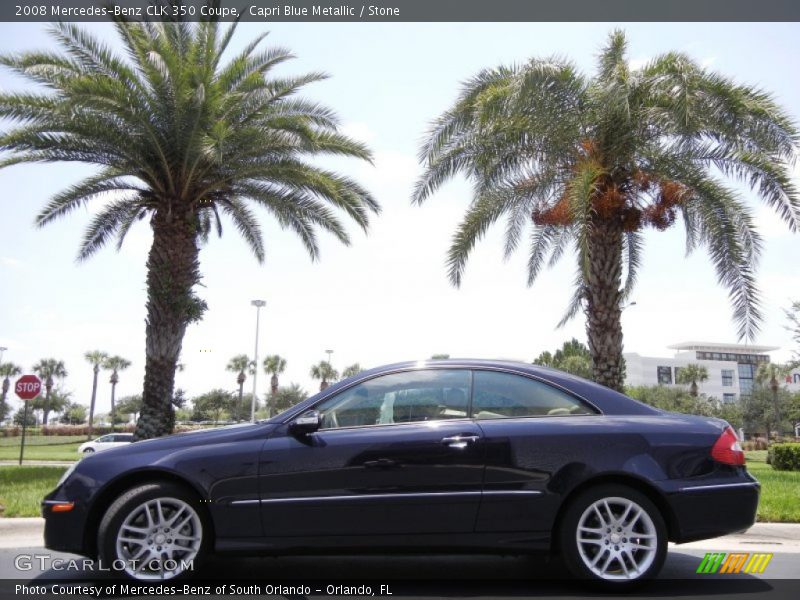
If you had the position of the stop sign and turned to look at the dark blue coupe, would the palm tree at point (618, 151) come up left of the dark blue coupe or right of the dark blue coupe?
left

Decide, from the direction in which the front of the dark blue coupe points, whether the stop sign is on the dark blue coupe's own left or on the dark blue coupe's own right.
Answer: on the dark blue coupe's own right

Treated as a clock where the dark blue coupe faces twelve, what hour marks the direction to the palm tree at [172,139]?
The palm tree is roughly at 2 o'clock from the dark blue coupe.

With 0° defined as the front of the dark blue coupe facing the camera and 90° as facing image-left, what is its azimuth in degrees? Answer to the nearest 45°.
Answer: approximately 90°

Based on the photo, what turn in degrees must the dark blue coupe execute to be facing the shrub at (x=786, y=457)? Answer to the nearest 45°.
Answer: approximately 135° to its right

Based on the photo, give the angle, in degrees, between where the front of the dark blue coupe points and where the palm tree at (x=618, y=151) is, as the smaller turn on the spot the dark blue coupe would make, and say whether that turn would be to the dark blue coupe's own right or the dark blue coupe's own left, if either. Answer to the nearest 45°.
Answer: approximately 135° to the dark blue coupe's own right

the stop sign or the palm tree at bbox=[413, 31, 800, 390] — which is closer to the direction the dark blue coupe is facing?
the stop sign
